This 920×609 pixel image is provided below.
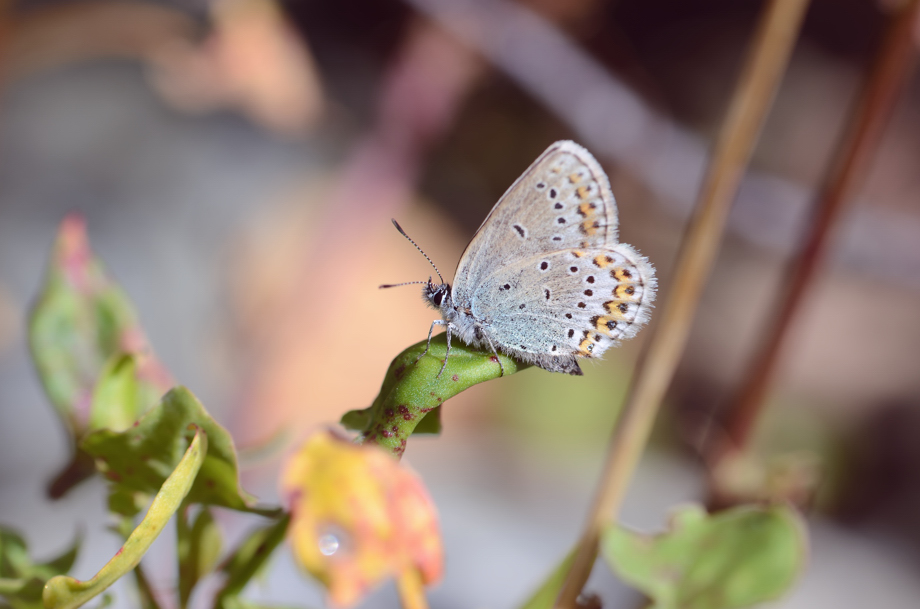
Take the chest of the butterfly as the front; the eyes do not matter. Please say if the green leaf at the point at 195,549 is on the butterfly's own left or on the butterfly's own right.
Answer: on the butterfly's own left

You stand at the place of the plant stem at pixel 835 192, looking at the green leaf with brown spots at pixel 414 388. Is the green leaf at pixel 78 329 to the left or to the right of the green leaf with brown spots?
right

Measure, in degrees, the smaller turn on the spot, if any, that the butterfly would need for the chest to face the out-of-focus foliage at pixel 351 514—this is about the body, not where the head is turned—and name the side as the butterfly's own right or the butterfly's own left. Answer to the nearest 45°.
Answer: approximately 90° to the butterfly's own left

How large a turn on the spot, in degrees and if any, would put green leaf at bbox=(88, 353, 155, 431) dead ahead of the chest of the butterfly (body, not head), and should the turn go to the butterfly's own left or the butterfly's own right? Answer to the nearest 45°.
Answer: approximately 45° to the butterfly's own left

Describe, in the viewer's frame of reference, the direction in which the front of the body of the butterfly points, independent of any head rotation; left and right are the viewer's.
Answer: facing to the left of the viewer
